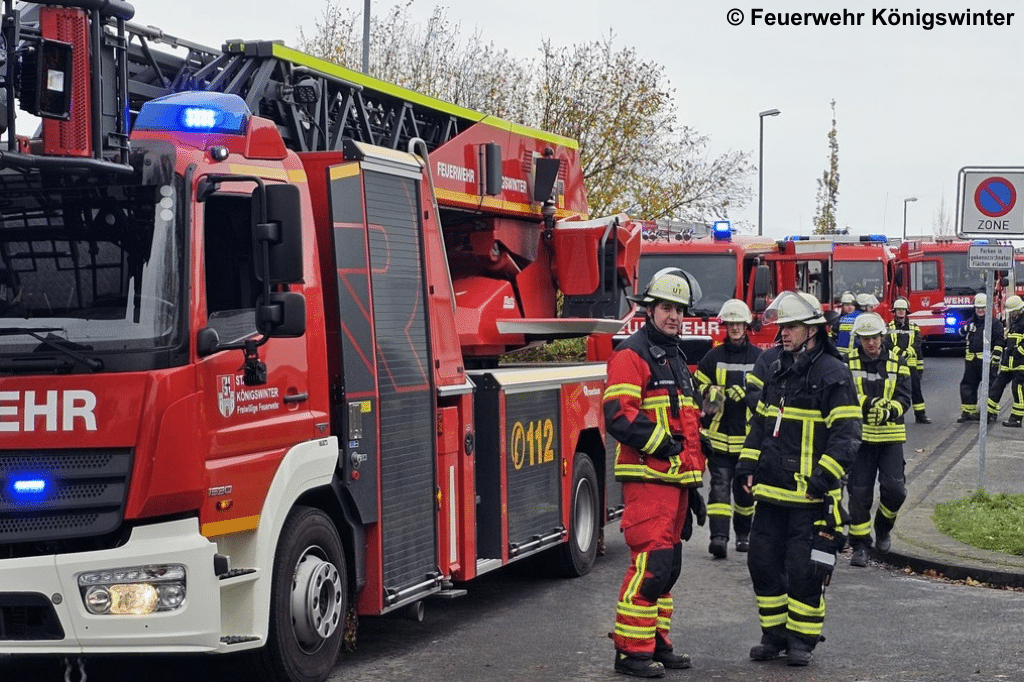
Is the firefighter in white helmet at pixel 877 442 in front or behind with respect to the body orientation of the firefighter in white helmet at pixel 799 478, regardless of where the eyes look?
behind

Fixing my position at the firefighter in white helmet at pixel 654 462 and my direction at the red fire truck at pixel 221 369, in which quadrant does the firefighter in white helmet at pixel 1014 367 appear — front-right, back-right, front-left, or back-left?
back-right

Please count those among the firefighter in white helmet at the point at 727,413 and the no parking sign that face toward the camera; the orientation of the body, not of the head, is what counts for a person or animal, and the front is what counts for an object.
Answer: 2

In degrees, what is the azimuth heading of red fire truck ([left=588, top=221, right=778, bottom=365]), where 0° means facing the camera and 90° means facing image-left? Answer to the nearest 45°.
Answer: approximately 45°

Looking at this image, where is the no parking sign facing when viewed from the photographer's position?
facing the viewer

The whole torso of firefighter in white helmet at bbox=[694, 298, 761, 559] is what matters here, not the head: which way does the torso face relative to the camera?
toward the camera

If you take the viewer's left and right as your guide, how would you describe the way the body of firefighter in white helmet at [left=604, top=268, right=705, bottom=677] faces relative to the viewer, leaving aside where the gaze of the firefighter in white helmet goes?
facing the viewer and to the right of the viewer

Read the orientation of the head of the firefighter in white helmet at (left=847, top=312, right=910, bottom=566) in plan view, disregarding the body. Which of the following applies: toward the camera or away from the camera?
toward the camera

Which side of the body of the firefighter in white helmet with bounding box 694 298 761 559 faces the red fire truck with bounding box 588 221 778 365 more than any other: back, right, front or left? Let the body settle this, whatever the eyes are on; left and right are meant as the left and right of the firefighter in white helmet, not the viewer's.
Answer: back

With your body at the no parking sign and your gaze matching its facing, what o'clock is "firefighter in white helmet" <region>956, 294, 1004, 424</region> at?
The firefighter in white helmet is roughly at 6 o'clock from the no parking sign.

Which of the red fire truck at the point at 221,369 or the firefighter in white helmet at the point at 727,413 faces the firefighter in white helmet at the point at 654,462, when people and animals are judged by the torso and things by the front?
the firefighter in white helmet at the point at 727,413

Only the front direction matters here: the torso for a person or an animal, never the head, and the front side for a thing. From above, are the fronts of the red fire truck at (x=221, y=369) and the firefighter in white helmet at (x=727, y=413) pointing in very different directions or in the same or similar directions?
same or similar directions

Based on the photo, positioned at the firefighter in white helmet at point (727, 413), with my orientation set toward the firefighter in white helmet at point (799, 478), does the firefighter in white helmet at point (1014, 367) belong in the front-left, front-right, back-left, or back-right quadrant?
back-left

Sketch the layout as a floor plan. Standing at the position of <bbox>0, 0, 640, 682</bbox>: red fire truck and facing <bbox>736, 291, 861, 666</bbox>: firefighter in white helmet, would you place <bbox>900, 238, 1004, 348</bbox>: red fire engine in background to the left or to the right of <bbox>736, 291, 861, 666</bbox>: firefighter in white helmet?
left

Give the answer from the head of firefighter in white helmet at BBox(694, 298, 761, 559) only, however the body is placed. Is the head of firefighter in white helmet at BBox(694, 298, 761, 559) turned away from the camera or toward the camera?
toward the camera
